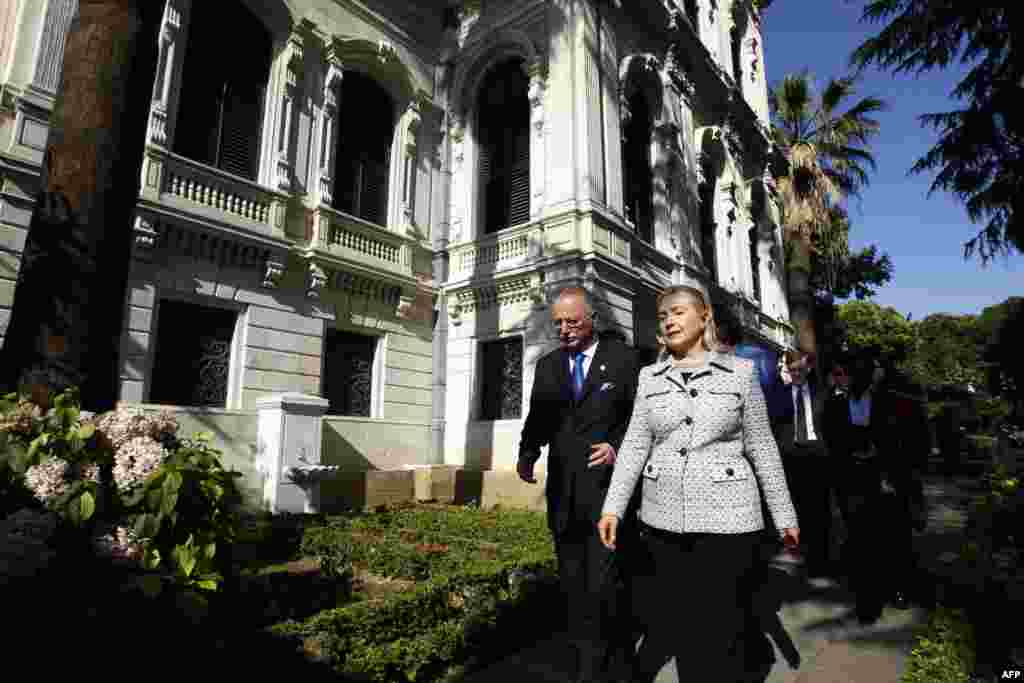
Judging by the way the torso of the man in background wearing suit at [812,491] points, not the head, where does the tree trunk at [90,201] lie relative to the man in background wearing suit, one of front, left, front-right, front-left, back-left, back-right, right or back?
front-right

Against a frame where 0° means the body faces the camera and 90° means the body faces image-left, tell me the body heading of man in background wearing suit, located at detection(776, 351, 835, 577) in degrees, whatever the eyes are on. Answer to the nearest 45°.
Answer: approximately 0°

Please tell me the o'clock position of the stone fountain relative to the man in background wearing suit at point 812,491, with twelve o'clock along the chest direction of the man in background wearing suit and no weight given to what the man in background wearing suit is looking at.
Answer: The stone fountain is roughly at 3 o'clock from the man in background wearing suit.

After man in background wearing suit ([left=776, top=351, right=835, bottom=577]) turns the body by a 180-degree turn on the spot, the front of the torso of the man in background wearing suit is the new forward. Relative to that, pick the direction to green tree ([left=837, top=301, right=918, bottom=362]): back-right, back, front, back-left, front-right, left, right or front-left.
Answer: front

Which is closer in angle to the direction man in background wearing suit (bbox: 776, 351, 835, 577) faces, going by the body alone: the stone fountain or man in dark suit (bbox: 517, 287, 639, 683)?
the man in dark suit

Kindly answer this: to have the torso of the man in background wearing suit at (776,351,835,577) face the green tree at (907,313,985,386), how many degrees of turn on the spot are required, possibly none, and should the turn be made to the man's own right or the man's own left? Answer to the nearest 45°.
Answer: approximately 180°

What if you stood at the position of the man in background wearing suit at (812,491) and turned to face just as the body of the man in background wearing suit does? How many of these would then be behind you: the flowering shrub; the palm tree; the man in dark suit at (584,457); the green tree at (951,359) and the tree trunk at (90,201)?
2

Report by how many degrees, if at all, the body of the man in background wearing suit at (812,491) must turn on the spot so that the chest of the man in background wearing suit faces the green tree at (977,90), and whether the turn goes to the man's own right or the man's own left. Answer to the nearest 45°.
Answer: approximately 135° to the man's own left

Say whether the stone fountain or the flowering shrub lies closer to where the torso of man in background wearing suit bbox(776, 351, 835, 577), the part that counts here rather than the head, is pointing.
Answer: the flowering shrub

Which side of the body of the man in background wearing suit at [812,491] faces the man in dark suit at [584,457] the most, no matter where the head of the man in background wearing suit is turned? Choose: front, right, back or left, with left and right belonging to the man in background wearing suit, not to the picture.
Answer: front

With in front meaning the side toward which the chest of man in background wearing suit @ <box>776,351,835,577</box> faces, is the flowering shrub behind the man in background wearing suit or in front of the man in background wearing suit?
in front

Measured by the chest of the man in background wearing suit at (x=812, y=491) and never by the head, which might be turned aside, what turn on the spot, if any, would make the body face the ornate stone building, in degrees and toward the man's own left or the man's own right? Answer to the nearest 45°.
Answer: approximately 90° to the man's own right
